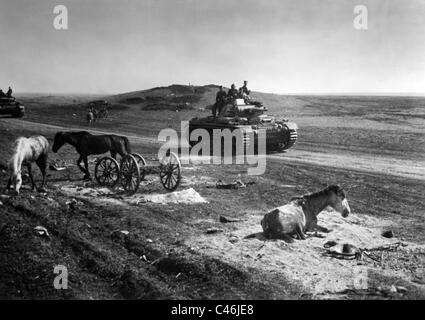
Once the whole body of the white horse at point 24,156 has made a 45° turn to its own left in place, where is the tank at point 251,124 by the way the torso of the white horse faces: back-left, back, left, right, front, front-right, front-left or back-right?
back-left

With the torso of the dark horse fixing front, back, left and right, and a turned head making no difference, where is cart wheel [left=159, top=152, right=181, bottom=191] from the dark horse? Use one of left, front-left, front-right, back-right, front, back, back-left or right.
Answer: back-left

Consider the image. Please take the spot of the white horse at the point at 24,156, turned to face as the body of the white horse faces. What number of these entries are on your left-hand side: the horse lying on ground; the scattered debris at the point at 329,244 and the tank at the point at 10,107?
2

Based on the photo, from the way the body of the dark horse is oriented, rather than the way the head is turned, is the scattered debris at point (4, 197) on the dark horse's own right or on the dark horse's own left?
on the dark horse's own left

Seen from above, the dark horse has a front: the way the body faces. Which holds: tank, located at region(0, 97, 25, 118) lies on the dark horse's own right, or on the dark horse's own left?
on the dark horse's own right

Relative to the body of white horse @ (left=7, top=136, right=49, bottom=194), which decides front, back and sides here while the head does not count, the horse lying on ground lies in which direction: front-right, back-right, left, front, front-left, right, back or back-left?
left

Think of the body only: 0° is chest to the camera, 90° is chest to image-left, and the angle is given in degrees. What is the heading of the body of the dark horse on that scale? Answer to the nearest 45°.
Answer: approximately 90°
